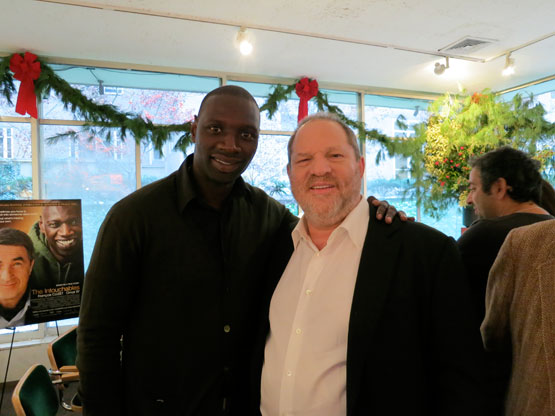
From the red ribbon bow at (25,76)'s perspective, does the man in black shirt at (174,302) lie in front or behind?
in front

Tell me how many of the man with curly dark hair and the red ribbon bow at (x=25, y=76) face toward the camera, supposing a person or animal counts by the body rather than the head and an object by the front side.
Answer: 1

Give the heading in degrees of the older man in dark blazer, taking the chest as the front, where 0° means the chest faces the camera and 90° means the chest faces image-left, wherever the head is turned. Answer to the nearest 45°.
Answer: approximately 45°

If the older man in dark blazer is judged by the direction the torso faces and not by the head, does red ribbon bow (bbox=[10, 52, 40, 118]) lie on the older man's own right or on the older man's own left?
on the older man's own right

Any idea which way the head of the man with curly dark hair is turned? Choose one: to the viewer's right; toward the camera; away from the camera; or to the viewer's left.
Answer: to the viewer's left

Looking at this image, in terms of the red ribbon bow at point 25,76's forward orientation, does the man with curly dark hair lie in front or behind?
in front

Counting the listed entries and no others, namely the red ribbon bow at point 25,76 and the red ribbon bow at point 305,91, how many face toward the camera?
2

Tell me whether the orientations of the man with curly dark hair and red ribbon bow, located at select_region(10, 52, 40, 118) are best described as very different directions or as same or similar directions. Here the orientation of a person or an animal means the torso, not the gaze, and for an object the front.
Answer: very different directions

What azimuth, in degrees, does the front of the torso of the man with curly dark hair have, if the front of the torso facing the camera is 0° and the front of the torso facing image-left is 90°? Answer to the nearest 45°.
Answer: approximately 135°
